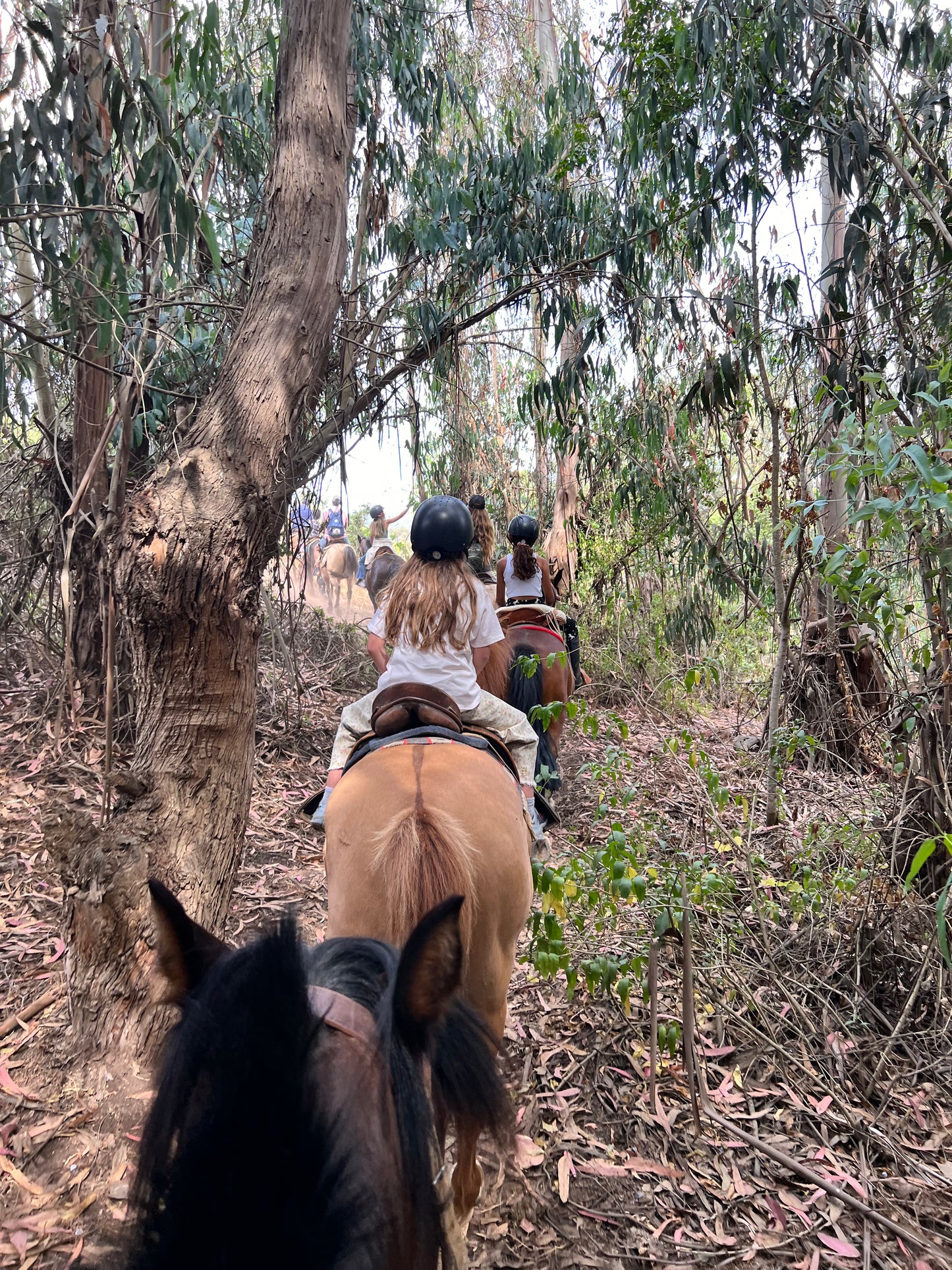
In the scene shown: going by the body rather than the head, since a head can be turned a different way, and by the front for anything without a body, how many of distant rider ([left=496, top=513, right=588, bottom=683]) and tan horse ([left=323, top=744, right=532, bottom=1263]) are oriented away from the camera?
2

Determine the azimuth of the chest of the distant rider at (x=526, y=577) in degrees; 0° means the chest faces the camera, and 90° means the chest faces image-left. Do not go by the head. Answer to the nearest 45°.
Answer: approximately 180°

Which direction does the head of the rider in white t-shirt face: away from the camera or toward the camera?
away from the camera

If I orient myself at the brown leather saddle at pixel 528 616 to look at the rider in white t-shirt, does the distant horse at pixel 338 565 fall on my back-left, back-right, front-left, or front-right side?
back-right

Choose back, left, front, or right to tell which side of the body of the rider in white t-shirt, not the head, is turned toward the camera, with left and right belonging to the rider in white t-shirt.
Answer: back

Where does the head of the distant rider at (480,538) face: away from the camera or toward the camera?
away from the camera

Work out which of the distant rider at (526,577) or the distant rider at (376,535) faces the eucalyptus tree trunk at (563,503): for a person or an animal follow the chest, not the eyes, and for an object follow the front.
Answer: the distant rider at (526,577)

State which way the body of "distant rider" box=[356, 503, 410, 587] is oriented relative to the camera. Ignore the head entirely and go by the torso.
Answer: away from the camera

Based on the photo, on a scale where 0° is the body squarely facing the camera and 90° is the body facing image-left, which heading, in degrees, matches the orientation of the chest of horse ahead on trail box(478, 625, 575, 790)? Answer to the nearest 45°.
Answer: approximately 180°
